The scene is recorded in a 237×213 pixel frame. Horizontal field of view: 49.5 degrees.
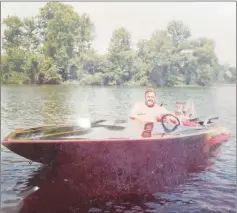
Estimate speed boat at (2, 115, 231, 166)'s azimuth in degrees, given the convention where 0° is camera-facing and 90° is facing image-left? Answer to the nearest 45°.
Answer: approximately 90°

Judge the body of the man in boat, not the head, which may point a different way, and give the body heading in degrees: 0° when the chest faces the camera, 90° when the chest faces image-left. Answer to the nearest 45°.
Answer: approximately 0°
